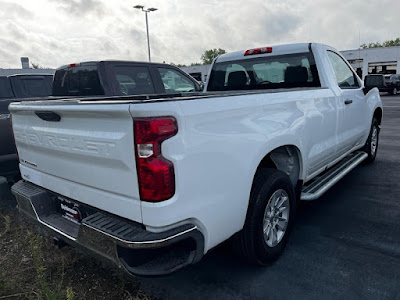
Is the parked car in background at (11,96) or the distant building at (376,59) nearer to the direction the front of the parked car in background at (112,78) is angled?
the distant building

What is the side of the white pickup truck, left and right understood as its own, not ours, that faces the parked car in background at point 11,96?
left

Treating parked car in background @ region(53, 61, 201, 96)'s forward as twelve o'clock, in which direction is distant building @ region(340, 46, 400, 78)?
The distant building is roughly at 12 o'clock from the parked car in background.

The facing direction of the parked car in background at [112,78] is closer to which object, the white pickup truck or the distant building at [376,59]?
the distant building

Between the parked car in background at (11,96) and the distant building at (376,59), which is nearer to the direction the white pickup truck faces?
the distant building

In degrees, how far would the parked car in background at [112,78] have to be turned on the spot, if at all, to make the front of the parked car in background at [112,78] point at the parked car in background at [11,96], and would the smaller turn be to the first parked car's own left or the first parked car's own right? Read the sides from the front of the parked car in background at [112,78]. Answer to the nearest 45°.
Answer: approximately 135° to the first parked car's own left

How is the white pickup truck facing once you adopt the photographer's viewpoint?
facing away from the viewer and to the right of the viewer

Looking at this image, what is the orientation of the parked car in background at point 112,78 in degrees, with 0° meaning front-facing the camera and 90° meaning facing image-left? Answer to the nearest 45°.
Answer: approximately 225°
